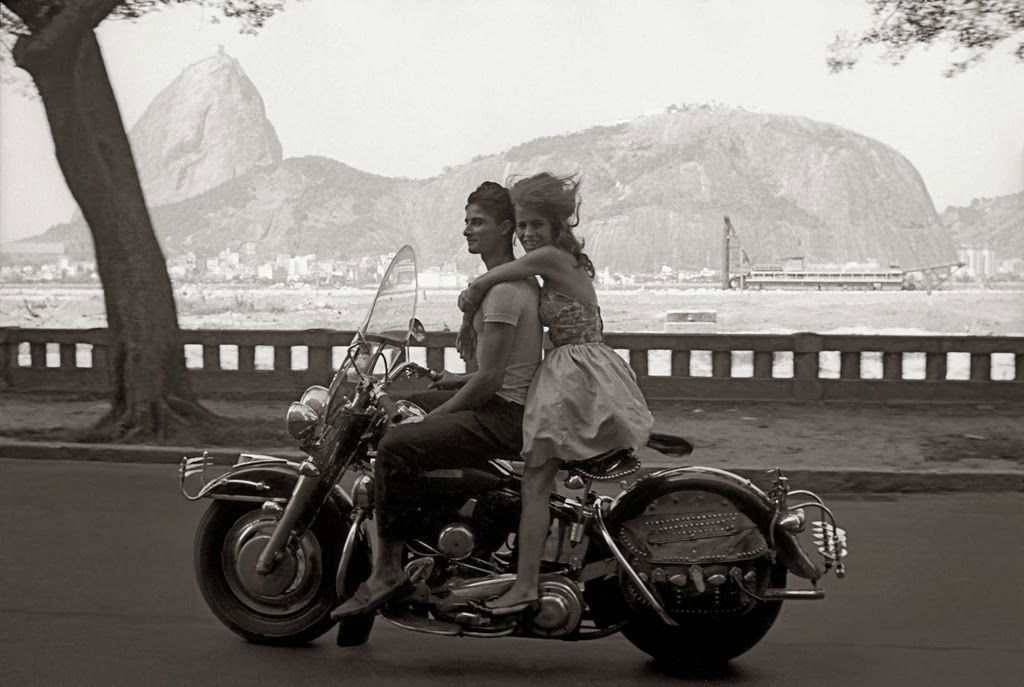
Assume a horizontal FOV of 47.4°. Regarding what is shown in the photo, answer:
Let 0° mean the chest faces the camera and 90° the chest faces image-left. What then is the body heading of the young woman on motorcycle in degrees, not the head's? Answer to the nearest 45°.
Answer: approximately 90°

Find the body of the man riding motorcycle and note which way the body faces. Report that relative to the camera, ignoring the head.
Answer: to the viewer's left

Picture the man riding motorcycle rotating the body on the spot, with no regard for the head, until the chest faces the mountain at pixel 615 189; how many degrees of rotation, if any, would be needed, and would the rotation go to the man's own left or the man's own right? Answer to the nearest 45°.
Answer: approximately 90° to the man's own right

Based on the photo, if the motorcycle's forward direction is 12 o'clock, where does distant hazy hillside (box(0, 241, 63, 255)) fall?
The distant hazy hillside is roughly at 2 o'clock from the motorcycle.

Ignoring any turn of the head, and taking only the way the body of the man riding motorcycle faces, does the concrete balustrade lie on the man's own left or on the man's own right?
on the man's own right

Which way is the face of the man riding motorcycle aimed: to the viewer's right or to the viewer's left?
to the viewer's left

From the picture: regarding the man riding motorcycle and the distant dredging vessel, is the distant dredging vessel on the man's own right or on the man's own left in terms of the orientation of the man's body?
on the man's own right

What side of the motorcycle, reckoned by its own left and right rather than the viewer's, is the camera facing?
left

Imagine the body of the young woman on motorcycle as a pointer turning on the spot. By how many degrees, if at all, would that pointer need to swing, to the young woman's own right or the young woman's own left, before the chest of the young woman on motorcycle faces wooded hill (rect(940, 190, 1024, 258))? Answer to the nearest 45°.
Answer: approximately 135° to the young woman's own right

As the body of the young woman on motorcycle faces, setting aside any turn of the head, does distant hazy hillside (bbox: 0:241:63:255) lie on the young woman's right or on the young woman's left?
on the young woman's right

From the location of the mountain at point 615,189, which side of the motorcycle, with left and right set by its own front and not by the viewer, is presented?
right
